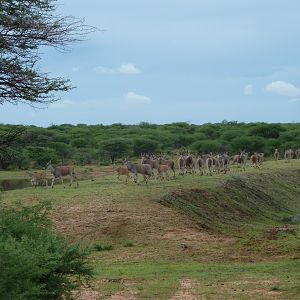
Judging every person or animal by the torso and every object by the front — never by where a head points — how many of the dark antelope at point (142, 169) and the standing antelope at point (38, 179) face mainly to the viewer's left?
2

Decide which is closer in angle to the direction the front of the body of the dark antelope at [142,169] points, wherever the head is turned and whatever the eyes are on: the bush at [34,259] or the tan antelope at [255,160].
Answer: the bush

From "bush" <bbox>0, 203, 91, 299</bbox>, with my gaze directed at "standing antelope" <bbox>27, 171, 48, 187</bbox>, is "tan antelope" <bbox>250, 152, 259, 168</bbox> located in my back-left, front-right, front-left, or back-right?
front-right

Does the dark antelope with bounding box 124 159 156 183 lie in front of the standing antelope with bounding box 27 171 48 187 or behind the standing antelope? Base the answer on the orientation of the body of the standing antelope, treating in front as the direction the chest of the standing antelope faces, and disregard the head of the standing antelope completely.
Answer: behind

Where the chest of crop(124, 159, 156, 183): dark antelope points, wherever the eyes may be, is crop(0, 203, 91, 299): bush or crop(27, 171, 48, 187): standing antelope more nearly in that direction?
the standing antelope

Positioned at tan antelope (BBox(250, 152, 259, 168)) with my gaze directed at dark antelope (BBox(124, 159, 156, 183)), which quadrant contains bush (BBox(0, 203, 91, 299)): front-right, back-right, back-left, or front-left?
front-left

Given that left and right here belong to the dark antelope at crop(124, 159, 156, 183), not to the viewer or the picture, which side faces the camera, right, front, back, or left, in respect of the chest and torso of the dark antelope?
left

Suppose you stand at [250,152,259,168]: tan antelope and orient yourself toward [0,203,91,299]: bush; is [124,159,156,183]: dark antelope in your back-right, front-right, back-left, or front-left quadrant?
front-right

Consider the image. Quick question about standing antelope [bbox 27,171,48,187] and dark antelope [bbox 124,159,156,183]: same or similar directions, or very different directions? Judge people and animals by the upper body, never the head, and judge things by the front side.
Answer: same or similar directions

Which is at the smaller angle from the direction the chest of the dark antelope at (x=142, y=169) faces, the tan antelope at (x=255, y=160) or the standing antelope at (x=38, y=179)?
the standing antelope

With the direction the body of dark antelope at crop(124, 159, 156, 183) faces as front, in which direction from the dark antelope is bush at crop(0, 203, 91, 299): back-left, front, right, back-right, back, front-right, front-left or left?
left

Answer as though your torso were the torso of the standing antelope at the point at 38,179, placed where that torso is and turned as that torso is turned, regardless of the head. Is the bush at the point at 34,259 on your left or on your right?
on your left

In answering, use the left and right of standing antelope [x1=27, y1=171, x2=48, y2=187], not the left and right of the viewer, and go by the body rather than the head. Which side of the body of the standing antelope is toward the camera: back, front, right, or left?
left
